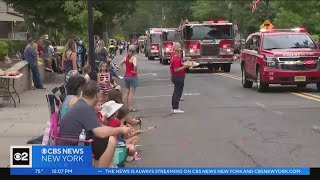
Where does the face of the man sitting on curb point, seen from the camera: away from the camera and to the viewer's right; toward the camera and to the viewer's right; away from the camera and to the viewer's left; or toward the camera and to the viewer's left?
away from the camera and to the viewer's right

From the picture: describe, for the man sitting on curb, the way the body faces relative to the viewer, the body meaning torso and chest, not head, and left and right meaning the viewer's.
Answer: facing to the right of the viewer

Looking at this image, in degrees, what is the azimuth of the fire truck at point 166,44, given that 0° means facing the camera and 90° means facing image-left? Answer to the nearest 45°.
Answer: approximately 0°

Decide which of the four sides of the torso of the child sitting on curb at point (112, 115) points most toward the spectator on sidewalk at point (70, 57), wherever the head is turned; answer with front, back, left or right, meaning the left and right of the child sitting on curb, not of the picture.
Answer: left

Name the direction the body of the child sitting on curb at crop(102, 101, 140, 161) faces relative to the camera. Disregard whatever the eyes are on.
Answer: to the viewer's right
